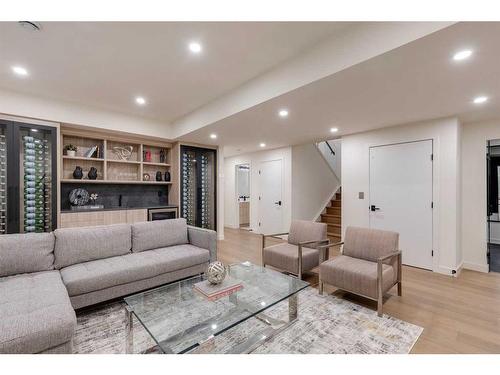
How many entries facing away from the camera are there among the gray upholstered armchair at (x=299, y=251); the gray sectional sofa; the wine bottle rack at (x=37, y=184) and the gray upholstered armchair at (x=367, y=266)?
0

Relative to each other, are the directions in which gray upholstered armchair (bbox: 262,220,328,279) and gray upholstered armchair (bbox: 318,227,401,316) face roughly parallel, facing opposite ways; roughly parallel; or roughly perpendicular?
roughly parallel

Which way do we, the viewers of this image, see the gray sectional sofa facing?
facing the viewer and to the right of the viewer

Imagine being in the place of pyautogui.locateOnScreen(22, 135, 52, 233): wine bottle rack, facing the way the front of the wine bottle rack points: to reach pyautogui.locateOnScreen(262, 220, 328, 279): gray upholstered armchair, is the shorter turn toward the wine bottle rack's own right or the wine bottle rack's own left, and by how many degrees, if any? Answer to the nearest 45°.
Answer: approximately 45° to the wine bottle rack's own left

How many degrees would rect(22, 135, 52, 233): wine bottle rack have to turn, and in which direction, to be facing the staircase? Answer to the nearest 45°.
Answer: approximately 90° to its left

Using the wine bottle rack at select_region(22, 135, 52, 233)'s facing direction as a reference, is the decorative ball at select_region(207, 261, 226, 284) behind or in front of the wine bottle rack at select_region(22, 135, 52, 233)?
in front

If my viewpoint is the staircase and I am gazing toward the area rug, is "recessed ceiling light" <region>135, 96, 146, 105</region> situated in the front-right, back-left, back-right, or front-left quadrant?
front-right

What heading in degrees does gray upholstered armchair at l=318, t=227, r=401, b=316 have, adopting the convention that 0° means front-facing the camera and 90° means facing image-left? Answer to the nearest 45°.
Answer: approximately 45°

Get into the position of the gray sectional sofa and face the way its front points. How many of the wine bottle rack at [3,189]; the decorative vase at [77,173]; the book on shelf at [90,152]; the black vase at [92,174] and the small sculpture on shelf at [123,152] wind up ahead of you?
0

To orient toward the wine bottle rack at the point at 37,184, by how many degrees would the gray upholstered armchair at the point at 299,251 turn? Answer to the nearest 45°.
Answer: approximately 45° to its right

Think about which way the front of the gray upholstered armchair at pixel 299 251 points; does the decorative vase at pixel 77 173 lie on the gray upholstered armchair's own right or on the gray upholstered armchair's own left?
on the gray upholstered armchair's own right

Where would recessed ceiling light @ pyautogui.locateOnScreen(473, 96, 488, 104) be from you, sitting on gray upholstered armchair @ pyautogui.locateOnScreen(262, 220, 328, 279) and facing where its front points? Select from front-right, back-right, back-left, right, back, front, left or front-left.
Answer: back-left

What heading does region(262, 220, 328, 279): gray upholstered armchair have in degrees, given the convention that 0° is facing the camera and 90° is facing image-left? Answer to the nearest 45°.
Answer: approximately 45°

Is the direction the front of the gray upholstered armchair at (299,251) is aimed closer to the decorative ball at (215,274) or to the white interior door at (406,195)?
the decorative ball

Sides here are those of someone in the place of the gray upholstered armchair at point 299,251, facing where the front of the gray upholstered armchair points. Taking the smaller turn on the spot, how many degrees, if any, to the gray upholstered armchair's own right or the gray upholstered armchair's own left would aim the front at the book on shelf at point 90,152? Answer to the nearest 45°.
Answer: approximately 45° to the gray upholstered armchair's own right

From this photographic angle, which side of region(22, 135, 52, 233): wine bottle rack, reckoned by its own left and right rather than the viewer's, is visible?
front

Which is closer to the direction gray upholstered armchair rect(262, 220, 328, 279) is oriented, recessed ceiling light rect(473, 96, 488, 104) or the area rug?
the area rug

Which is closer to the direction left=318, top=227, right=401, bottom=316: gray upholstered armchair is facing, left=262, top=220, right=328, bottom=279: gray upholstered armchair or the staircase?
the gray upholstered armchair
